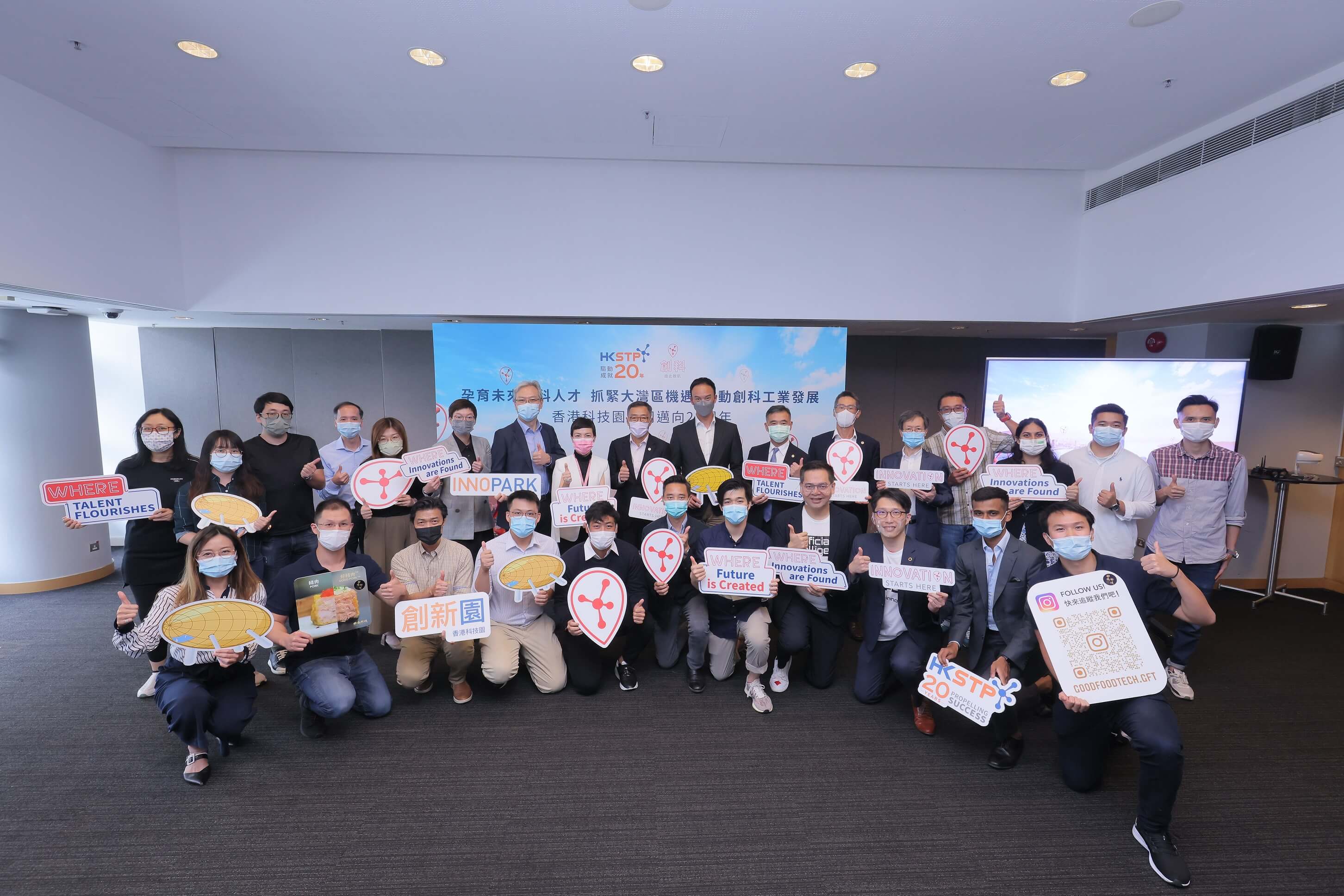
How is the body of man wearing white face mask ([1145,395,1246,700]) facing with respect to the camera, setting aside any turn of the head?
toward the camera

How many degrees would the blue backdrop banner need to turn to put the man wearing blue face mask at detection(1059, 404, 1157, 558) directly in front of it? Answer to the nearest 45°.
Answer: approximately 45° to its left

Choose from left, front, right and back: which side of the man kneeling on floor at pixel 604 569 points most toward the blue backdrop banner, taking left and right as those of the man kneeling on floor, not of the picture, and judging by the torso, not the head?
back

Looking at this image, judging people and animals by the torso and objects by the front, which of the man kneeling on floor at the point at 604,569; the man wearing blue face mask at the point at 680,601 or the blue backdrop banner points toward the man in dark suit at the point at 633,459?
the blue backdrop banner

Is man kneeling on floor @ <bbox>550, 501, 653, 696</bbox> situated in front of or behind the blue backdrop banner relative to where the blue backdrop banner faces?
in front

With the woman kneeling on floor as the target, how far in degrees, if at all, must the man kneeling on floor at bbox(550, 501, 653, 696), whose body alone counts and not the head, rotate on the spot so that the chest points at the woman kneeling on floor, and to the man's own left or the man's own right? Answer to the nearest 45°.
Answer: approximately 90° to the man's own right

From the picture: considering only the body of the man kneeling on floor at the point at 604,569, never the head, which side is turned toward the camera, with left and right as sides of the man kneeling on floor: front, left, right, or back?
front

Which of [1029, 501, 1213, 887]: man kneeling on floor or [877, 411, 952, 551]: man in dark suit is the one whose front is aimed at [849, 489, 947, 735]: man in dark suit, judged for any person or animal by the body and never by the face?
[877, 411, 952, 551]: man in dark suit

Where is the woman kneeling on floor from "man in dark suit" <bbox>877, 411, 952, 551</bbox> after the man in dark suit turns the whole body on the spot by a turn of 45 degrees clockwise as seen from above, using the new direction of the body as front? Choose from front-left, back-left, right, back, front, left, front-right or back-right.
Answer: front

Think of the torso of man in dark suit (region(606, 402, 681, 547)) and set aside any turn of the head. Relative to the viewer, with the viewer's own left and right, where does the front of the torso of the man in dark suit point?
facing the viewer

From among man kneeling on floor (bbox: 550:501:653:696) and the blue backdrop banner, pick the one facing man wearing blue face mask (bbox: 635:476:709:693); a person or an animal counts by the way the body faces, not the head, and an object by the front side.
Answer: the blue backdrop banner

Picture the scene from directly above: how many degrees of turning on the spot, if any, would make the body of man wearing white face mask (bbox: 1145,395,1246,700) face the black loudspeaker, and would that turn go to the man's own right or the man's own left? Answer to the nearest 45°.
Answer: approximately 180°

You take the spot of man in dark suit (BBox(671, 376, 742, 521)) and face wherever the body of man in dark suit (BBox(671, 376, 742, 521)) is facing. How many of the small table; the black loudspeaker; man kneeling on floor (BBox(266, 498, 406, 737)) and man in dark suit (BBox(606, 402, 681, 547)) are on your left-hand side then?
2

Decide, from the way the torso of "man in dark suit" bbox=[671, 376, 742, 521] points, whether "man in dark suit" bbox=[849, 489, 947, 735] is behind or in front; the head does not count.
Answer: in front

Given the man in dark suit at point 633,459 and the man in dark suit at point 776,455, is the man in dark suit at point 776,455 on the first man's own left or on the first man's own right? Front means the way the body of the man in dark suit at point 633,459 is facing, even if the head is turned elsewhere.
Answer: on the first man's own left

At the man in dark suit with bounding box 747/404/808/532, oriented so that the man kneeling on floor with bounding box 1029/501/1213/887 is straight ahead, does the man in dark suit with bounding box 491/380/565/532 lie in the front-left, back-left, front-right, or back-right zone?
back-right
